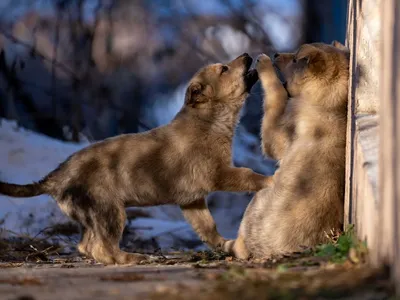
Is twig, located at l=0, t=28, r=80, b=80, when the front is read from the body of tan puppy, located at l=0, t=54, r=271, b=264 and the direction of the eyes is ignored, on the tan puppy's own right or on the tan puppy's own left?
on the tan puppy's own left

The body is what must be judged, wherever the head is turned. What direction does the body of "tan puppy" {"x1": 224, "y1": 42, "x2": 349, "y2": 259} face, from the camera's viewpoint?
to the viewer's left

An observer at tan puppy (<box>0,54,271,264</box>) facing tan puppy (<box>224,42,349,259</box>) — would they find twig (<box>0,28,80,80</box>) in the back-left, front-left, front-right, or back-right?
back-left

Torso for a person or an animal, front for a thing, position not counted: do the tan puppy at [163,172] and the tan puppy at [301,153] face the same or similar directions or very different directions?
very different directions

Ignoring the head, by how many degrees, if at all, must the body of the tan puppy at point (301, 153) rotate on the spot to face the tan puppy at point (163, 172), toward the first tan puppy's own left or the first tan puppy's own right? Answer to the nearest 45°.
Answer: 0° — it already faces it

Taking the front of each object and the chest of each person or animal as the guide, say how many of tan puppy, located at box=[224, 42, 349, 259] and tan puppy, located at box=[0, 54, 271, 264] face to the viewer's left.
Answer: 1

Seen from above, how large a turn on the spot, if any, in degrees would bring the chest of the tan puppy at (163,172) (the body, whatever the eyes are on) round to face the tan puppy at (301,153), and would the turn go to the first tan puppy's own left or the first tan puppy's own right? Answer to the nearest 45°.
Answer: approximately 45° to the first tan puppy's own right

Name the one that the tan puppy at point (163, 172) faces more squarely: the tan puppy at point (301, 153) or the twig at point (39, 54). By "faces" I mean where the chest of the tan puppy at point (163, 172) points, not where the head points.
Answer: the tan puppy

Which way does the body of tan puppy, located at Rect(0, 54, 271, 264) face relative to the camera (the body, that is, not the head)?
to the viewer's right

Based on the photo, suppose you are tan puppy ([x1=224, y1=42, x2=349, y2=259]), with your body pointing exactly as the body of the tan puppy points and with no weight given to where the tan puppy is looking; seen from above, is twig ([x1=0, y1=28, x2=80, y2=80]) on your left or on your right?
on your right

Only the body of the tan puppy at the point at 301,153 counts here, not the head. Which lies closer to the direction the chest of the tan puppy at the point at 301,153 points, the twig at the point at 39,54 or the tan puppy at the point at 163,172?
the tan puppy
